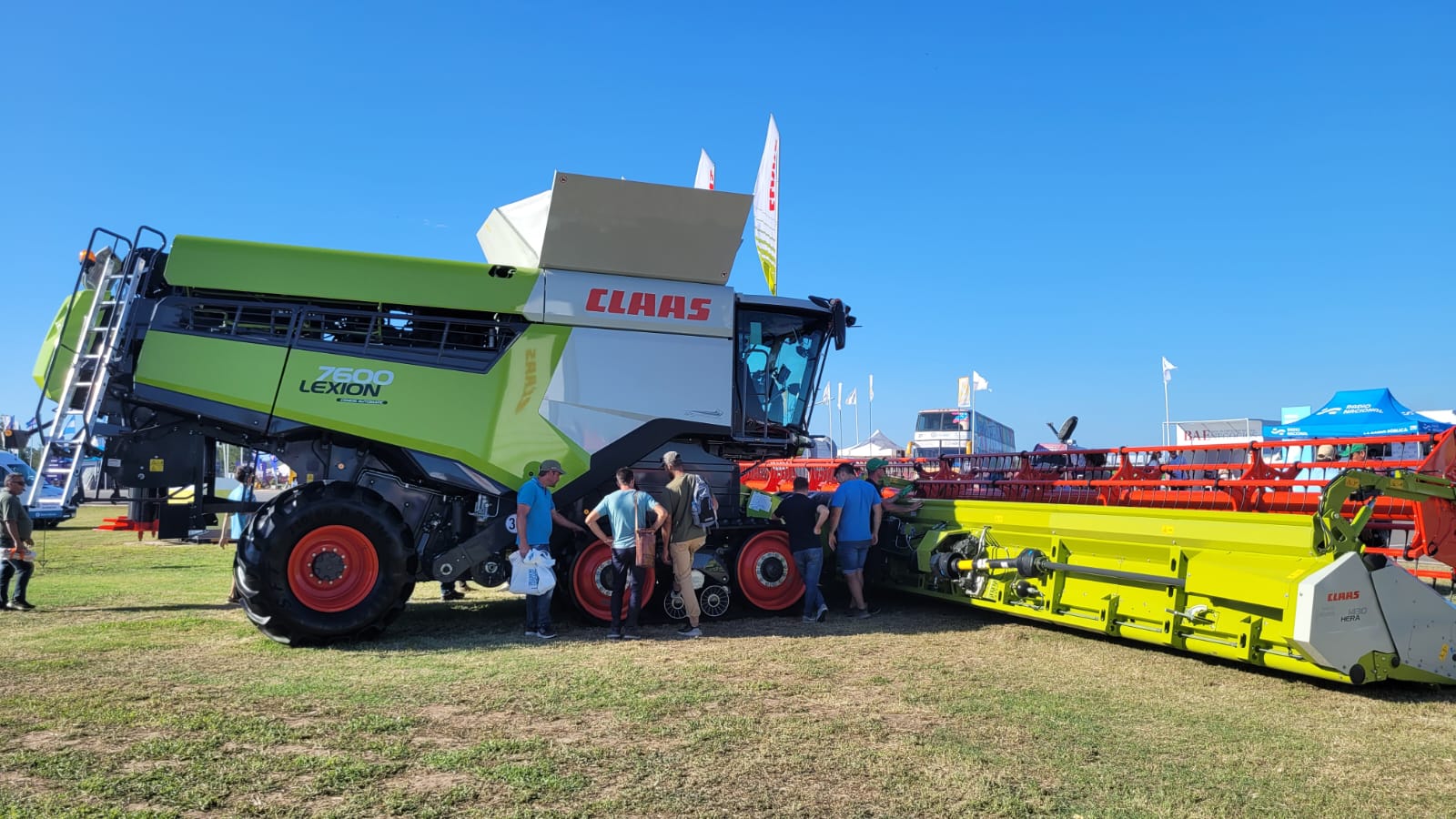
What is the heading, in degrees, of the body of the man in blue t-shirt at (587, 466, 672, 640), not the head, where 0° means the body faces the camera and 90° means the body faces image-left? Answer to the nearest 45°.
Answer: approximately 180°

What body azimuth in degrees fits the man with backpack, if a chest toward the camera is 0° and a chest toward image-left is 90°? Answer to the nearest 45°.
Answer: approximately 135°

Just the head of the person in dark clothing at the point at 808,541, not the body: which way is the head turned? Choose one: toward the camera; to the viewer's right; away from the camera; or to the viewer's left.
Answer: away from the camera

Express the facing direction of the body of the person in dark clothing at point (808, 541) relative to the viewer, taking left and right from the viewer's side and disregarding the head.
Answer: facing away from the viewer

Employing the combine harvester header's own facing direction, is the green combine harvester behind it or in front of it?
behind

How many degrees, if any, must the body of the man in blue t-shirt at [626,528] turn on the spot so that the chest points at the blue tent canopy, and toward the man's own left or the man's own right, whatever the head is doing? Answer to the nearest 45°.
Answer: approximately 45° to the man's own right

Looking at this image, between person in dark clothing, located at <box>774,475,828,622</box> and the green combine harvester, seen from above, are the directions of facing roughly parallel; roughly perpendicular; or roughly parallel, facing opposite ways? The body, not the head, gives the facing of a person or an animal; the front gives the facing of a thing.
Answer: roughly perpendicular

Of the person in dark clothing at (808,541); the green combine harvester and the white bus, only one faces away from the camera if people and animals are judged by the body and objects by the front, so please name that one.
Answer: the person in dark clothing

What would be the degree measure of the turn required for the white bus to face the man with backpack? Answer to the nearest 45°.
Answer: approximately 45° to its left

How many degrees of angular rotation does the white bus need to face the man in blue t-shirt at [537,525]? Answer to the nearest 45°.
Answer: approximately 45° to its left

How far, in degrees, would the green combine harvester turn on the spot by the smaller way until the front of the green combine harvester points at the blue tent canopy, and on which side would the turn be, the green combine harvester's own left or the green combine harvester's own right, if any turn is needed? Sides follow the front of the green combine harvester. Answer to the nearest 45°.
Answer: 0° — it already faces it

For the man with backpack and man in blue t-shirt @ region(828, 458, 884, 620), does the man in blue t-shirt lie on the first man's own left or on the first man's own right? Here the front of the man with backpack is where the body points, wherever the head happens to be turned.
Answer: on the first man's own right

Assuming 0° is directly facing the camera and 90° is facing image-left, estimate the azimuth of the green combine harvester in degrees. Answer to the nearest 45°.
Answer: approximately 270°

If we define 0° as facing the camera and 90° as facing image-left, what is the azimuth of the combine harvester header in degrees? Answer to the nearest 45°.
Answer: approximately 225°

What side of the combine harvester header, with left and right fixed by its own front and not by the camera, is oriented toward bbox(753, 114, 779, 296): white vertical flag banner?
left
